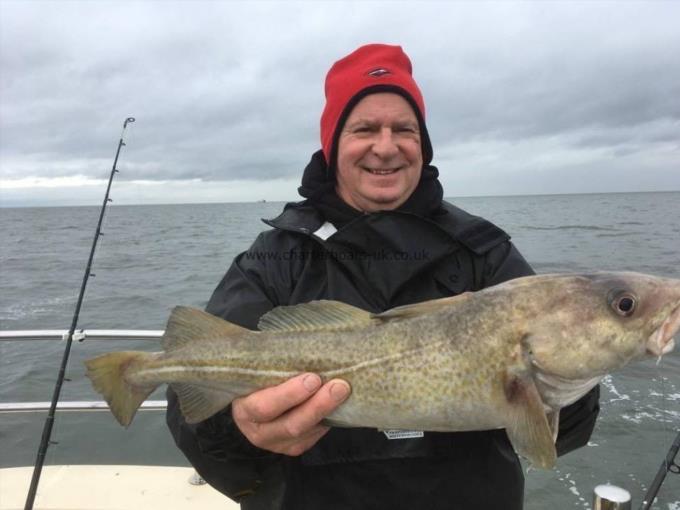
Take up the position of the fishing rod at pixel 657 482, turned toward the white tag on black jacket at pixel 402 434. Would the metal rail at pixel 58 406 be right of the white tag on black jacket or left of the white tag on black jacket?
right

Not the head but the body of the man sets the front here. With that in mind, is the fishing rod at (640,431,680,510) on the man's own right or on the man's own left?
on the man's own left

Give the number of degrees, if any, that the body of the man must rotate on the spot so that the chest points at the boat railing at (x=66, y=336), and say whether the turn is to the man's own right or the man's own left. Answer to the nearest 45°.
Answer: approximately 135° to the man's own right

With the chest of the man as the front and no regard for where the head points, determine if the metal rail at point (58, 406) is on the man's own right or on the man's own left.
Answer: on the man's own right

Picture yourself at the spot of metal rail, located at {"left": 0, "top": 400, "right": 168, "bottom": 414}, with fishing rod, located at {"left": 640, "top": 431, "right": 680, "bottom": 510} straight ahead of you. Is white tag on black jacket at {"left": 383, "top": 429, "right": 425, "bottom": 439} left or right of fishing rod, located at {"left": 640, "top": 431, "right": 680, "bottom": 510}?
right

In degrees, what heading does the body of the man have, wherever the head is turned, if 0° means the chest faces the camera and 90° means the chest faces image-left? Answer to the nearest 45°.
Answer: approximately 0°
